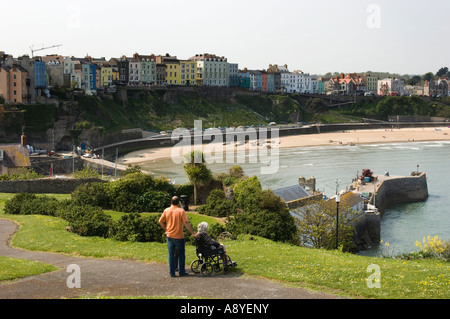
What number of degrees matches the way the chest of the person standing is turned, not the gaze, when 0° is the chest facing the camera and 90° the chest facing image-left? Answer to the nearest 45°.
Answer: approximately 180°

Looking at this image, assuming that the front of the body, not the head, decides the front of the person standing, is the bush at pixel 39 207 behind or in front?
in front

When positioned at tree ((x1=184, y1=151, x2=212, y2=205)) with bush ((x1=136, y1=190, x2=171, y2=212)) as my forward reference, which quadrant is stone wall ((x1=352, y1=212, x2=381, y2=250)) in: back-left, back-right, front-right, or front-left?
back-left

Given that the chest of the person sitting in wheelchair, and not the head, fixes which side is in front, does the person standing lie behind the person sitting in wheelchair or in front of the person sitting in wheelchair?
behind

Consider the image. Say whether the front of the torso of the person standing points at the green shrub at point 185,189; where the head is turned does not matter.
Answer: yes

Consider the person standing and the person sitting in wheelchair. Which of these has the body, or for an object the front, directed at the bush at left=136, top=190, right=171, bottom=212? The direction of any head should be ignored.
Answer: the person standing
